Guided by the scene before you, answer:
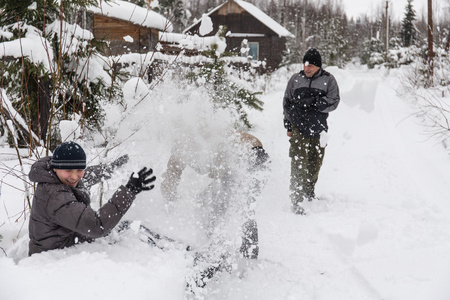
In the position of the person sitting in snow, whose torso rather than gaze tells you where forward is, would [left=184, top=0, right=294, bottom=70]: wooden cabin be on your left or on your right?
on your left

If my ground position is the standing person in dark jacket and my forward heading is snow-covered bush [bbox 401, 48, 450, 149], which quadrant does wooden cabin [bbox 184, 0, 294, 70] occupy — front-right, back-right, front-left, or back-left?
front-left

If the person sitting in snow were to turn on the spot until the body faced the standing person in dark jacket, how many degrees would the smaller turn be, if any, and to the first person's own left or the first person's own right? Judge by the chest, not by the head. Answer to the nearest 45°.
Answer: approximately 45° to the first person's own left

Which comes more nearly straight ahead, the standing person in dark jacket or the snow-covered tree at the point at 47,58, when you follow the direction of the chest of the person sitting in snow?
the standing person in dark jacket

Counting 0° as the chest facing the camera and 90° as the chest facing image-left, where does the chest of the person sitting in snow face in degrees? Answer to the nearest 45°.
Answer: approximately 270°

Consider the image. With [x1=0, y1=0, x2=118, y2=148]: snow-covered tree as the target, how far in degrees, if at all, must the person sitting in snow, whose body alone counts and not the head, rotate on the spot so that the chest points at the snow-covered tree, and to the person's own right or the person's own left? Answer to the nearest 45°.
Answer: approximately 90° to the person's own left

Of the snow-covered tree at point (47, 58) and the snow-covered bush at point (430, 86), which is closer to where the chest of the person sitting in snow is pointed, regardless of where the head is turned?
the snow-covered bush

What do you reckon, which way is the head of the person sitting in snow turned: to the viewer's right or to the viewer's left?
to the viewer's right

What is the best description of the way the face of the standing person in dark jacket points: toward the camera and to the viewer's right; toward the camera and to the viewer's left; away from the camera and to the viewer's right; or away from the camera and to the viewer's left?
toward the camera and to the viewer's left
